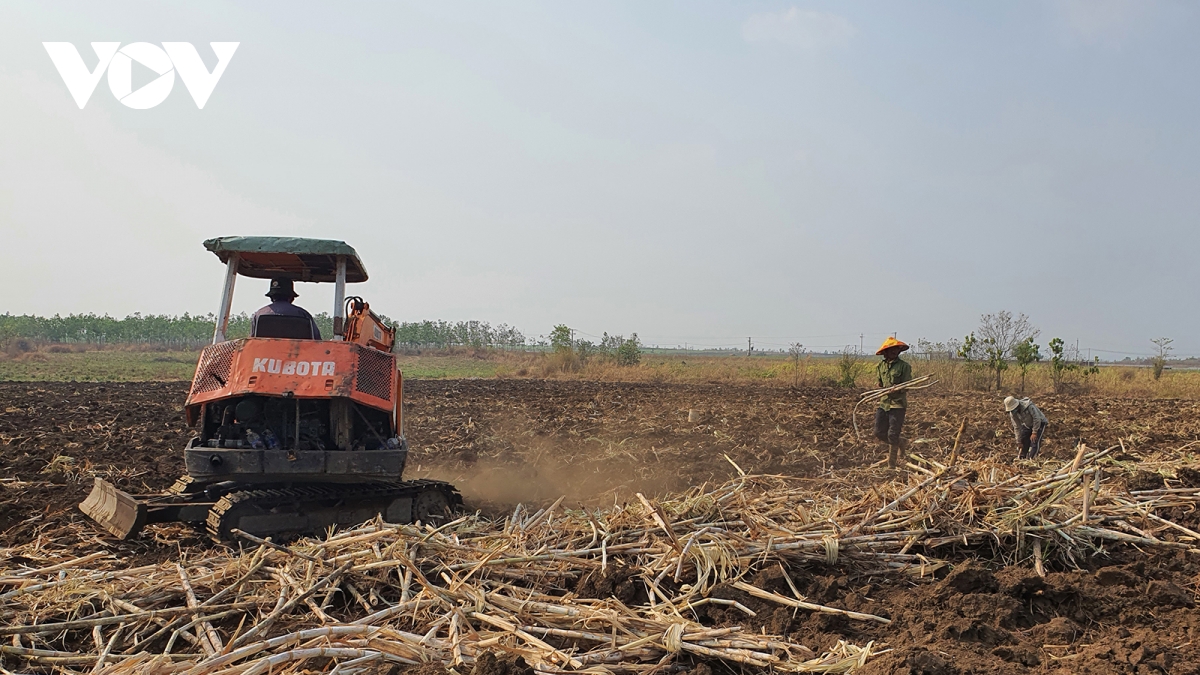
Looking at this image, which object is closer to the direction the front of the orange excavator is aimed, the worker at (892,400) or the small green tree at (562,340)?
the small green tree

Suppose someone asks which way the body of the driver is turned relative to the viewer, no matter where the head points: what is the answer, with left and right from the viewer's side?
facing away from the viewer

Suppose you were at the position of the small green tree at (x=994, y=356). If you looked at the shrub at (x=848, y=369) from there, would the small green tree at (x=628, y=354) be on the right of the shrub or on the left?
right

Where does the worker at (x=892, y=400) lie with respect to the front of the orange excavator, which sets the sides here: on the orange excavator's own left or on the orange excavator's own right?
on the orange excavator's own right

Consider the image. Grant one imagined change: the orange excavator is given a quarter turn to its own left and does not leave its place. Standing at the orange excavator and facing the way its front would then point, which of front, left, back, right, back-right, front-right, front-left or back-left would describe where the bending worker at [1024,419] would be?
back

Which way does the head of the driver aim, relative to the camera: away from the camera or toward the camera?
away from the camera

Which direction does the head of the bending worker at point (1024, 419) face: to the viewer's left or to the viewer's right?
to the viewer's left

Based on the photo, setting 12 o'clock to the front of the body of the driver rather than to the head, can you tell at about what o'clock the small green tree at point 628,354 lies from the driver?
The small green tree is roughly at 1 o'clock from the driver.

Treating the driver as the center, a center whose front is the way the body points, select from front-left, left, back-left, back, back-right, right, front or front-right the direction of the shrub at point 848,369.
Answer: front-right

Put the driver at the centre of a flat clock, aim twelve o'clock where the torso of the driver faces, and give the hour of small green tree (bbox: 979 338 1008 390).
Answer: The small green tree is roughly at 2 o'clock from the driver.

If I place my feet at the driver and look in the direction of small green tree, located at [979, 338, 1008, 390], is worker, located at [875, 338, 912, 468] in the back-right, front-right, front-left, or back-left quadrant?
front-right

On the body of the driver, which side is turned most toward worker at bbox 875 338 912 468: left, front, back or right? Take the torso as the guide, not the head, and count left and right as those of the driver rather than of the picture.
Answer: right

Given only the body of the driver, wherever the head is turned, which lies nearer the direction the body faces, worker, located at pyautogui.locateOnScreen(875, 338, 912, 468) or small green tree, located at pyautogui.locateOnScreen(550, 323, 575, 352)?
the small green tree

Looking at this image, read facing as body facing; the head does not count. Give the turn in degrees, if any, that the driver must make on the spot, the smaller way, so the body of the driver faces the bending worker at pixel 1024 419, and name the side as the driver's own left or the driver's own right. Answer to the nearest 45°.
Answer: approximately 90° to the driver's own right
